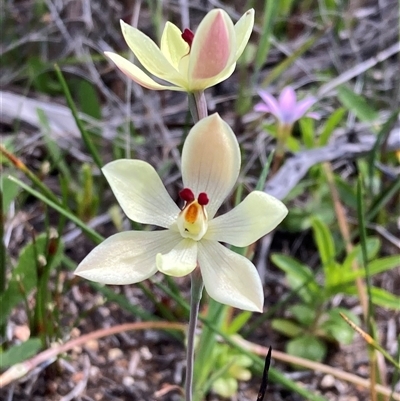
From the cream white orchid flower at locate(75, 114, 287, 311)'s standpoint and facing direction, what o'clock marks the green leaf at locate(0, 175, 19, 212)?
The green leaf is roughly at 5 o'clock from the cream white orchid flower.

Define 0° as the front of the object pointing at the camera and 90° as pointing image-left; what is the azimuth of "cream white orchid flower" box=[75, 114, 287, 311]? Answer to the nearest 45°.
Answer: approximately 0°

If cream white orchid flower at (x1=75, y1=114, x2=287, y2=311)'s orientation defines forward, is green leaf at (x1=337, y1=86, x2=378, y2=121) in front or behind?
behind

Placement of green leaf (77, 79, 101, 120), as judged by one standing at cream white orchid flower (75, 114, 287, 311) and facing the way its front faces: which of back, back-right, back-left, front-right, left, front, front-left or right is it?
back
